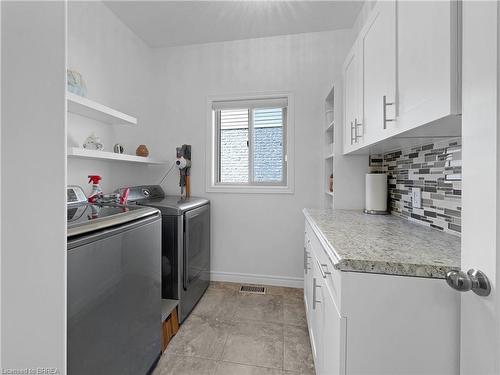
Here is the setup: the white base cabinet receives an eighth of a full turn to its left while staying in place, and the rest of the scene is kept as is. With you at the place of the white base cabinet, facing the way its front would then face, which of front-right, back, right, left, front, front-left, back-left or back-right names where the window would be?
right

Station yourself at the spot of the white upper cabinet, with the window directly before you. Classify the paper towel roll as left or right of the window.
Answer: right

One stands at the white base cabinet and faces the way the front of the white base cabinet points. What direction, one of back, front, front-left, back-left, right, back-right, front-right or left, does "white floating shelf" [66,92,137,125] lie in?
front

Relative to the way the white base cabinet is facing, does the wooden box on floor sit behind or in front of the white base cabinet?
in front

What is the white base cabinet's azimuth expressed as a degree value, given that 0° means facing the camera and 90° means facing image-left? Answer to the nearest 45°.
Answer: approximately 90°

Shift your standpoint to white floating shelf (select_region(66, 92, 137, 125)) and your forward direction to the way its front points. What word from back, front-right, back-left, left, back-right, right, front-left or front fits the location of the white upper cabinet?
front

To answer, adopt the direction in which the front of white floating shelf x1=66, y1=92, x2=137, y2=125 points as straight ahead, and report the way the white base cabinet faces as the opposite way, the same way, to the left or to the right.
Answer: the opposite way

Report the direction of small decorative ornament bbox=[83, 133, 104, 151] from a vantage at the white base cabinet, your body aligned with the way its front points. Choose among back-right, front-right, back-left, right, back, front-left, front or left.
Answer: front

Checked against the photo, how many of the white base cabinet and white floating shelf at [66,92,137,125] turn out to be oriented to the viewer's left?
1

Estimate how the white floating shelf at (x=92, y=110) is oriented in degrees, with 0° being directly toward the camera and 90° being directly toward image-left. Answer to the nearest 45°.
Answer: approximately 315°

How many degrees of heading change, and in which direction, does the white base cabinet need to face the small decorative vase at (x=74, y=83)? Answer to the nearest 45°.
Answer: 0° — it already faces it

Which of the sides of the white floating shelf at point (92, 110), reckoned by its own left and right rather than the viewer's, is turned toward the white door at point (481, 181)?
front
